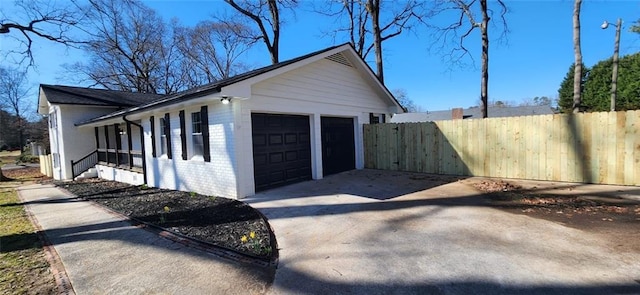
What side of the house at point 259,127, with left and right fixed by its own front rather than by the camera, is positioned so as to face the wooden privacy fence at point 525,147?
left
